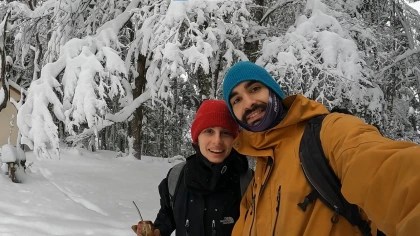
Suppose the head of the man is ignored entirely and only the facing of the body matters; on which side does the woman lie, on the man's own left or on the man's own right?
on the man's own right

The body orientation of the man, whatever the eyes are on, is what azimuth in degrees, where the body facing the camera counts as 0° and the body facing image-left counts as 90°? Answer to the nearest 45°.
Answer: approximately 45°
